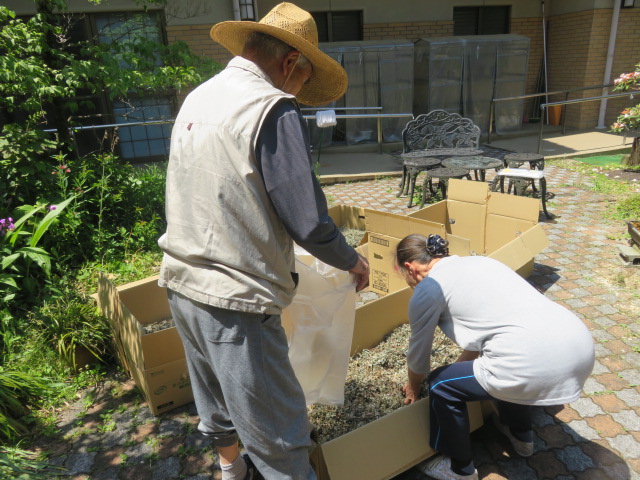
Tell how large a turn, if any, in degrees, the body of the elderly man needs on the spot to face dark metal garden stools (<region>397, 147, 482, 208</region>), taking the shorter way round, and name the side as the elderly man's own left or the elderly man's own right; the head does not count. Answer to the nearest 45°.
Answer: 0° — they already face it

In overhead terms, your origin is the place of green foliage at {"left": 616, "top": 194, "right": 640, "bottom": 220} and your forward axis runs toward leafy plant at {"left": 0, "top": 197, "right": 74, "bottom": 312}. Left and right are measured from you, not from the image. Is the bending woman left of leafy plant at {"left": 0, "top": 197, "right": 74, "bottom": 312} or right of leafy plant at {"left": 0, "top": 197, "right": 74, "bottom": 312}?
left

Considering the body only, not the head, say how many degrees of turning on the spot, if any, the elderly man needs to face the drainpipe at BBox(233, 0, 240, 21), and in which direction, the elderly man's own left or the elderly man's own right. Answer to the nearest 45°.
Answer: approximately 45° to the elderly man's own left

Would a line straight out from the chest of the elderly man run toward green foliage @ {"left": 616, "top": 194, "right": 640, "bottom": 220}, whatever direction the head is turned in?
yes

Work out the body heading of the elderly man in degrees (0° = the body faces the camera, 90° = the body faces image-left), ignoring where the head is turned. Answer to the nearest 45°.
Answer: approximately 225°

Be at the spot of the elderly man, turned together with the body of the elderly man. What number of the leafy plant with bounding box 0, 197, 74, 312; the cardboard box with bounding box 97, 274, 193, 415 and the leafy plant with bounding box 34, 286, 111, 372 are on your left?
3

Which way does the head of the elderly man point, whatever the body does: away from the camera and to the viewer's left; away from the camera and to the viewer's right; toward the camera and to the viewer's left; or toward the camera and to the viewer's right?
away from the camera and to the viewer's right

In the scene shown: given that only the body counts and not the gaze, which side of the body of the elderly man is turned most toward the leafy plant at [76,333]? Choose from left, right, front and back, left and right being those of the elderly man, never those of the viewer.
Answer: left

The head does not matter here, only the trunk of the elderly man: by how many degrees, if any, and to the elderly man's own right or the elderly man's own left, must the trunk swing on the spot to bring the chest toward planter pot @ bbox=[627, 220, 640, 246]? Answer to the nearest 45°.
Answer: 0° — they already face it

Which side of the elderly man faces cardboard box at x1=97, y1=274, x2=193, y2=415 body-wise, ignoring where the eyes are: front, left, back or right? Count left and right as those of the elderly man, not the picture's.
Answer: left
